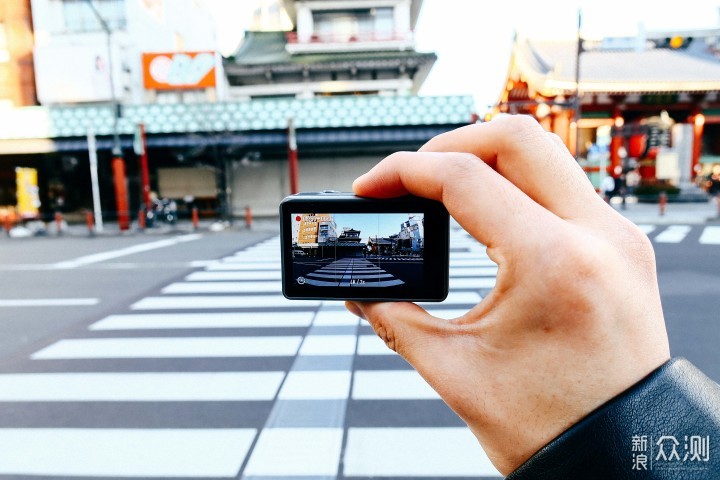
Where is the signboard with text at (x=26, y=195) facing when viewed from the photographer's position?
facing the viewer

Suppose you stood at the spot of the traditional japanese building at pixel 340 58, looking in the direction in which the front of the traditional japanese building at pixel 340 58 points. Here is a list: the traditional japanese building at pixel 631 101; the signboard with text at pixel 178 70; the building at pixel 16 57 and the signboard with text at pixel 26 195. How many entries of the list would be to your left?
1

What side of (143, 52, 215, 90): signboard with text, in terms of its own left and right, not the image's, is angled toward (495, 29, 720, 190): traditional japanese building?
left

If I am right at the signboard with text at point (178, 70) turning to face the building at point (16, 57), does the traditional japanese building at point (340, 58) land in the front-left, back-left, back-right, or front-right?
back-right

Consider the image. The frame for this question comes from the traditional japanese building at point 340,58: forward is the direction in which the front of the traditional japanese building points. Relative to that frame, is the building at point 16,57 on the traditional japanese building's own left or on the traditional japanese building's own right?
on the traditional japanese building's own right

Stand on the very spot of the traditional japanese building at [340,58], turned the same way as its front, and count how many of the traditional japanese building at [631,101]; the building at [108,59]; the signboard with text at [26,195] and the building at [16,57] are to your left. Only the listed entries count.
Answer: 1

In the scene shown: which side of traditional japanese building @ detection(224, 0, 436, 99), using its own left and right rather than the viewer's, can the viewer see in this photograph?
front

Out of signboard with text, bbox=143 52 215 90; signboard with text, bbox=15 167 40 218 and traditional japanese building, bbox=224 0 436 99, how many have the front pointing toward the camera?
3

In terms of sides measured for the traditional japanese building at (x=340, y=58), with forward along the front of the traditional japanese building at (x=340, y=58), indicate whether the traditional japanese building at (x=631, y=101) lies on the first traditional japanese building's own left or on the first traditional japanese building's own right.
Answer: on the first traditional japanese building's own left

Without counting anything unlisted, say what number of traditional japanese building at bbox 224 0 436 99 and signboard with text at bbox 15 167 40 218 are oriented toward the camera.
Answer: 2
